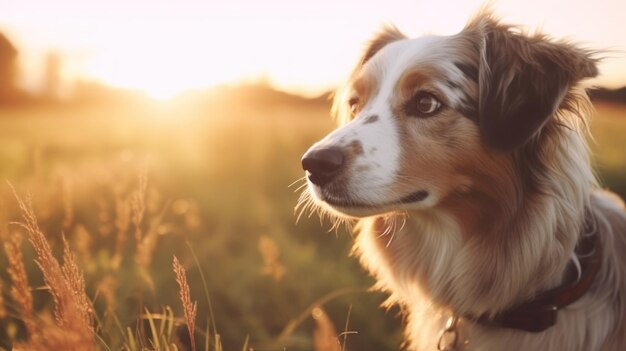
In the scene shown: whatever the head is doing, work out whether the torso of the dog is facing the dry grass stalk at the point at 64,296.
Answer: no

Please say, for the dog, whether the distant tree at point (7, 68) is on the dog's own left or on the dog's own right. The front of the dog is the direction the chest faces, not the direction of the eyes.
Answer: on the dog's own right

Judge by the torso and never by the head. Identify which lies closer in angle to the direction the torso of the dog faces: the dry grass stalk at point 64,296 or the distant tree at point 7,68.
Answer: the dry grass stalk

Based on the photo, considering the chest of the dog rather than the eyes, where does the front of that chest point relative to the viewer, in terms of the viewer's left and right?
facing the viewer and to the left of the viewer
